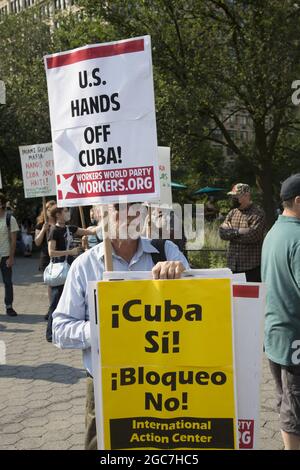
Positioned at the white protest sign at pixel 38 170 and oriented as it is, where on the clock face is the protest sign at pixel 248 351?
The protest sign is roughly at 12 o'clock from the white protest sign.

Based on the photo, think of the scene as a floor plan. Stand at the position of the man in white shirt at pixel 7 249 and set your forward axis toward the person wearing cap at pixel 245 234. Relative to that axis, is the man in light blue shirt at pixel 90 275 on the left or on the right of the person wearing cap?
right

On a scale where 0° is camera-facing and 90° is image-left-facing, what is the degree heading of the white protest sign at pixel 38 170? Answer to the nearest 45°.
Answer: approximately 0°

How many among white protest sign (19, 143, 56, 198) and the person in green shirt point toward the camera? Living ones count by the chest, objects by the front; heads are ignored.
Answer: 1

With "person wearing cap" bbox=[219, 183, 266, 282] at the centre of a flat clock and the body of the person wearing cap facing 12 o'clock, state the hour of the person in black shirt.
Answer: The person in black shirt is roughly at 2 o'clock from the person wearing cap.
